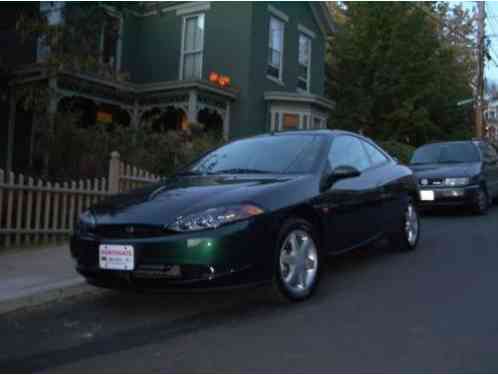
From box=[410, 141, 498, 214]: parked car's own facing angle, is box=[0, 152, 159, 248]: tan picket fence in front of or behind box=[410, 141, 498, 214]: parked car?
in front

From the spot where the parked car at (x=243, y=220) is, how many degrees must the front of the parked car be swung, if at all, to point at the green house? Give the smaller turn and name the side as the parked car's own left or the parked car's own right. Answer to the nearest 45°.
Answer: approximately 135° to the parked car's own right

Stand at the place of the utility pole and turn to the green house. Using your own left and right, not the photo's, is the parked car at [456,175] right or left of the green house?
left

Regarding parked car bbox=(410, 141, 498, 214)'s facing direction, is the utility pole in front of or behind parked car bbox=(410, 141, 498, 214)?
behind

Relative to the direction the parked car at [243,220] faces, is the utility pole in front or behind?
behind

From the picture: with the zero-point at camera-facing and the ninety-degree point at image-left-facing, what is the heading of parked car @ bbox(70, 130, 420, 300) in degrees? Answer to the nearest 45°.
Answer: approximately 45°

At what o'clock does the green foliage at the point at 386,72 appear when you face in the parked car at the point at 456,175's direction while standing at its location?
The green foliage is roughly at 4 o'clock from the parked car.

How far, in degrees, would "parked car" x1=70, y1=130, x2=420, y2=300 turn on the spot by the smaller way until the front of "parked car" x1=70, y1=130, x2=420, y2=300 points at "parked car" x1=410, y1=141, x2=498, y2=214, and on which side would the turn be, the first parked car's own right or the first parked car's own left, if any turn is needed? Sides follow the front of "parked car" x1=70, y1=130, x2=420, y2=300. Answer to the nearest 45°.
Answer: approximately 180°

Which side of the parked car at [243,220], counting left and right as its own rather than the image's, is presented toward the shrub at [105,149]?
right

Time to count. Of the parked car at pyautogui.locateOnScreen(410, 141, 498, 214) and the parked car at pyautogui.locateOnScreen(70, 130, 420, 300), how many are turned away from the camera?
0

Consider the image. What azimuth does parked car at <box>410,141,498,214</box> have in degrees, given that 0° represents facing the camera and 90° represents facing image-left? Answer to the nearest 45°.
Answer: approximately 45°
